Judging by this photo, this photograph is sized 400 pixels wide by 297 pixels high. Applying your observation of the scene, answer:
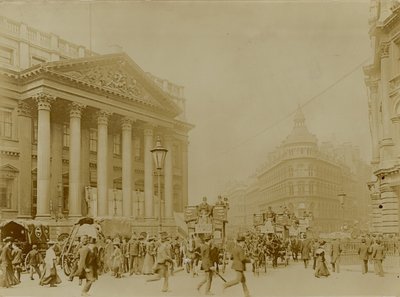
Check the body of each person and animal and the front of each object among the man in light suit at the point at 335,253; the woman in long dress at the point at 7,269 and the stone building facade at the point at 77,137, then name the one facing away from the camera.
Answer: the man in light suit

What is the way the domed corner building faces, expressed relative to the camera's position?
facing the viewer

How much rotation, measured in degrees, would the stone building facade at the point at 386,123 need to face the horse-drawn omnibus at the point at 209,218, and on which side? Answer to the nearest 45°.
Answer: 0° — it already faces it

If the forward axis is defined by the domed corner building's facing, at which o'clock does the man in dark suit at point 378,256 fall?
The man in dark suit is roughly at 11 o'clock from the domed corner building.

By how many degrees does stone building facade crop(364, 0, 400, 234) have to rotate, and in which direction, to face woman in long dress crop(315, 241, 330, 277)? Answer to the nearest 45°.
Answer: approximately 45° to its left

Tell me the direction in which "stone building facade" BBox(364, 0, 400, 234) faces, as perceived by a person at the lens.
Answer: facing the viewer and to the left of the viewer

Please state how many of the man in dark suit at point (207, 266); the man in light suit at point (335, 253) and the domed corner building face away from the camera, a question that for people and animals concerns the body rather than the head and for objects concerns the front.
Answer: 1

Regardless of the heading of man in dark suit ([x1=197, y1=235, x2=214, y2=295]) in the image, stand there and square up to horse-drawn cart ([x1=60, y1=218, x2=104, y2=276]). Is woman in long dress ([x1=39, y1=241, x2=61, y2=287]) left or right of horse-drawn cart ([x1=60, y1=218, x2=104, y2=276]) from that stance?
left

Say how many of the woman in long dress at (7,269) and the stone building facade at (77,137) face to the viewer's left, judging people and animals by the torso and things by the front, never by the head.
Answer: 1

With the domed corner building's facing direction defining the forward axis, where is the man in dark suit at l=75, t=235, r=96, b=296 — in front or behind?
in front

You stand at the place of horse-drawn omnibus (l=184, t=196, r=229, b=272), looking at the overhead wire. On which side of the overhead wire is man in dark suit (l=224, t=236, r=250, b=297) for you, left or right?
right
